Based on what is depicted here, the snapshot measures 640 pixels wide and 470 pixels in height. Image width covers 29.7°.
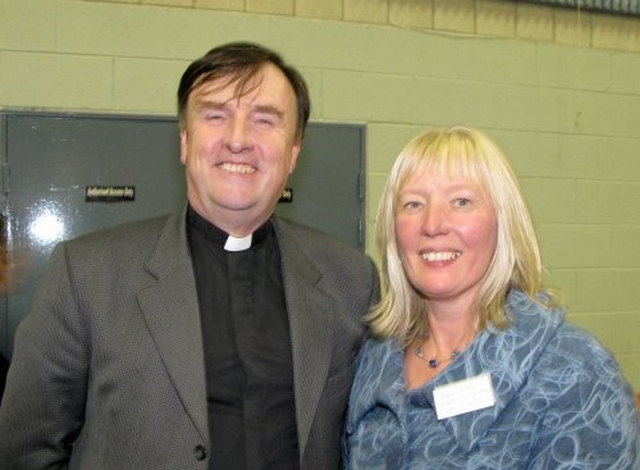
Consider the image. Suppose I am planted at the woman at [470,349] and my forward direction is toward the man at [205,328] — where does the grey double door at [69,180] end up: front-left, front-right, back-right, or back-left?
front-right

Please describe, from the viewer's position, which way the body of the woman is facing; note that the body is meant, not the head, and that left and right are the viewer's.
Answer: facing the viewer and to the left of the viewer

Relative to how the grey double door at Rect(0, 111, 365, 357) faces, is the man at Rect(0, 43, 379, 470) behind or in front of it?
in front

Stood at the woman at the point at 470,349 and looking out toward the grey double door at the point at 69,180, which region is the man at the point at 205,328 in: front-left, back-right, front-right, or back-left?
front-left

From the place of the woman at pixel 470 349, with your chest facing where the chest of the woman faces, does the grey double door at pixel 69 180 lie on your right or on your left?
on your right

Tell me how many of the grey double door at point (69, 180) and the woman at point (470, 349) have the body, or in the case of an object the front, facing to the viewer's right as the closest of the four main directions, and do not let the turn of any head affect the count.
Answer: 0

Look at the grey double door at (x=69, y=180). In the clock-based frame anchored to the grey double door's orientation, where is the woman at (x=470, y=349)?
The woman is roughly at 11 o'clock from the grey double door.

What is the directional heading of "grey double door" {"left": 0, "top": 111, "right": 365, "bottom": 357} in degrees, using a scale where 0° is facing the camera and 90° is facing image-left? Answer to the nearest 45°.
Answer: approximately 0°
